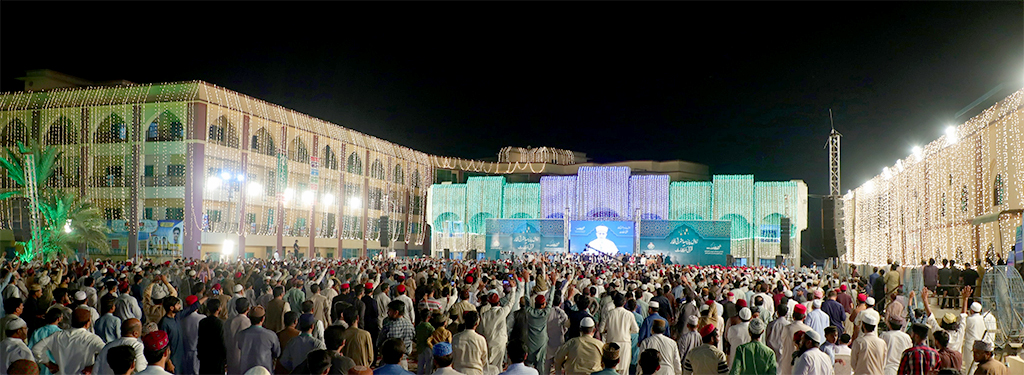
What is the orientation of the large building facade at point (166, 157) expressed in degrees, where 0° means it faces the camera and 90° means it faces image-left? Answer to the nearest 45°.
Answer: approximately 315°

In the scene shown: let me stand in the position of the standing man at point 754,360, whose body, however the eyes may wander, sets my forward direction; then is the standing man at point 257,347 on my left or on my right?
on my left

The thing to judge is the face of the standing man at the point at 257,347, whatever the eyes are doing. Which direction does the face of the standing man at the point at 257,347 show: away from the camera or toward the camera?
away from the camera

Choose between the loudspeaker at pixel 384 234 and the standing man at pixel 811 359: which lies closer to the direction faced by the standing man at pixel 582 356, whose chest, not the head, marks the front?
the loudspeaker

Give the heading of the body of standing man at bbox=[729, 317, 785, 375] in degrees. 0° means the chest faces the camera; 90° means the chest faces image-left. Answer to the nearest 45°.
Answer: approximately 180°

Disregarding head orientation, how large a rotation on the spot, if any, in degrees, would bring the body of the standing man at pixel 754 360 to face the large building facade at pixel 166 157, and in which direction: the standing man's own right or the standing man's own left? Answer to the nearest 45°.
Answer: approximately 45° to the standing man's own left

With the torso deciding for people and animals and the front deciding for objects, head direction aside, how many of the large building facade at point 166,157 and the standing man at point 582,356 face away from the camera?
1

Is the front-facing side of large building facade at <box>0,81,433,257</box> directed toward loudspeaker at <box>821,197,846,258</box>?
yes

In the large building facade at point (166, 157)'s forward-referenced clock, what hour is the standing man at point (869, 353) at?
The standing man is roughly at 1 o'clock from the large building facade.

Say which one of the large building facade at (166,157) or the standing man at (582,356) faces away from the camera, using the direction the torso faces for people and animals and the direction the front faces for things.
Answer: the standing man

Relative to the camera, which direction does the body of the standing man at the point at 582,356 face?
away from the camera

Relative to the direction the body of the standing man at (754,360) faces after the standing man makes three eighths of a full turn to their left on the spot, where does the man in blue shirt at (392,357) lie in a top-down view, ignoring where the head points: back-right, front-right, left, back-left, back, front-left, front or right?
front

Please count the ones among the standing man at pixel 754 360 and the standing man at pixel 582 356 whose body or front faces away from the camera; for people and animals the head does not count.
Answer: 2
